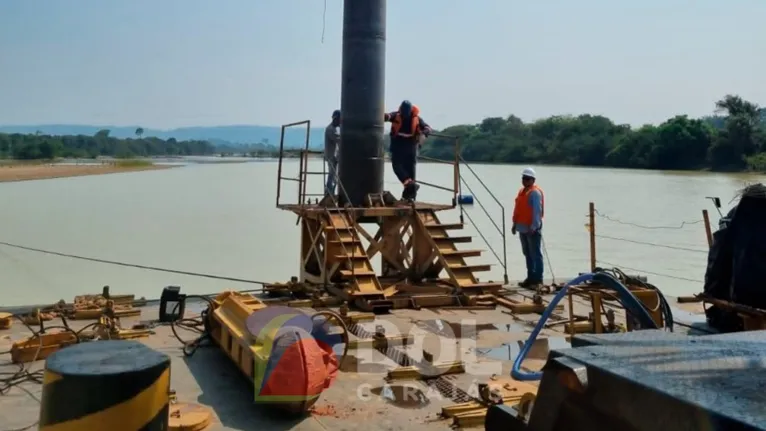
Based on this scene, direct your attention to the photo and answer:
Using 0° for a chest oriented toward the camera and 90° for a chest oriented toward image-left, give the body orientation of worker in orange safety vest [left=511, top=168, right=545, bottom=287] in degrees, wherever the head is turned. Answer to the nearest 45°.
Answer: approximately 45°

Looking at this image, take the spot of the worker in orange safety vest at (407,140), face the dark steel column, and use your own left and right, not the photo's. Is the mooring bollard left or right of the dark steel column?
left

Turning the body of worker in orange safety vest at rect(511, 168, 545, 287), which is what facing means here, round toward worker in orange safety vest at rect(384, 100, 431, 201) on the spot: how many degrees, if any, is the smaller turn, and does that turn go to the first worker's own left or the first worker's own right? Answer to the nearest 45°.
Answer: approximately 45° to the first worker's own right

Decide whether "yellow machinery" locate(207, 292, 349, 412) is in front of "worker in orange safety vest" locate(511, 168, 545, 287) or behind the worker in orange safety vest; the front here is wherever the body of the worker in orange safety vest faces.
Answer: in front

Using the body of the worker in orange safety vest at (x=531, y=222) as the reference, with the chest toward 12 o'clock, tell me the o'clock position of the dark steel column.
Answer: The dark steel column is roughly at 1 o'clock from the worker in orange safety vest.

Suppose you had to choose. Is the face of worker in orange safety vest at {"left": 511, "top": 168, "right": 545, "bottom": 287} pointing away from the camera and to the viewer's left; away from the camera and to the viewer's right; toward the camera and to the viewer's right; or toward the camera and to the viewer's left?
toward the camera and to the viewer's left

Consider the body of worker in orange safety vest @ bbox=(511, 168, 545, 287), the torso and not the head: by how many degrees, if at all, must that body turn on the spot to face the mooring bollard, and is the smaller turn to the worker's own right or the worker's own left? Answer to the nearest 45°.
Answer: approximately 45° to the worker's own left
